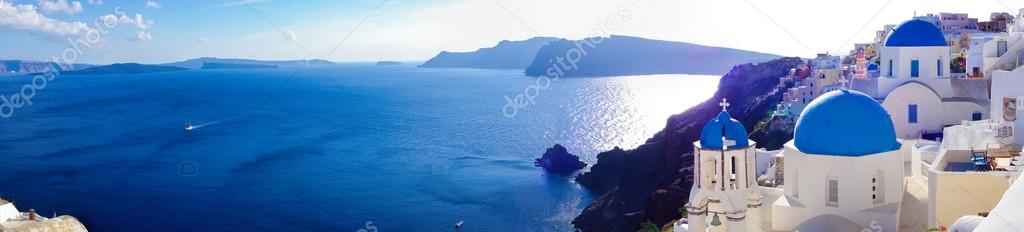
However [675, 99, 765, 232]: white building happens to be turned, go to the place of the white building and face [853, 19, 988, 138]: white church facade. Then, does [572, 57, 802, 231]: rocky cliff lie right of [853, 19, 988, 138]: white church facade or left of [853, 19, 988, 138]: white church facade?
left

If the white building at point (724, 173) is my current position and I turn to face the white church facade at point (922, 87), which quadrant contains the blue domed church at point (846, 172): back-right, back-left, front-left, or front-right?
front-right

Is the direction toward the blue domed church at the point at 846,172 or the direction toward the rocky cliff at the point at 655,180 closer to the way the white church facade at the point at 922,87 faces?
the blue domed church

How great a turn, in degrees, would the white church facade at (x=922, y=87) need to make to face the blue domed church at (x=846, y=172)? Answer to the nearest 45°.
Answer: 0° — it already faces it

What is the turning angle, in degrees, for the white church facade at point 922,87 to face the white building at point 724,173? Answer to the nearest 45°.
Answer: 0° — it already faces it

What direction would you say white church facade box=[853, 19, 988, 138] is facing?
toward the camera

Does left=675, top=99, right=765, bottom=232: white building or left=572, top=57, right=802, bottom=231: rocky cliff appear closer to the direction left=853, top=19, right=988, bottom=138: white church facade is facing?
the white building

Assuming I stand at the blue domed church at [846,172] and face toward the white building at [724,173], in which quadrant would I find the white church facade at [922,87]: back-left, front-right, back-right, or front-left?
back-right
